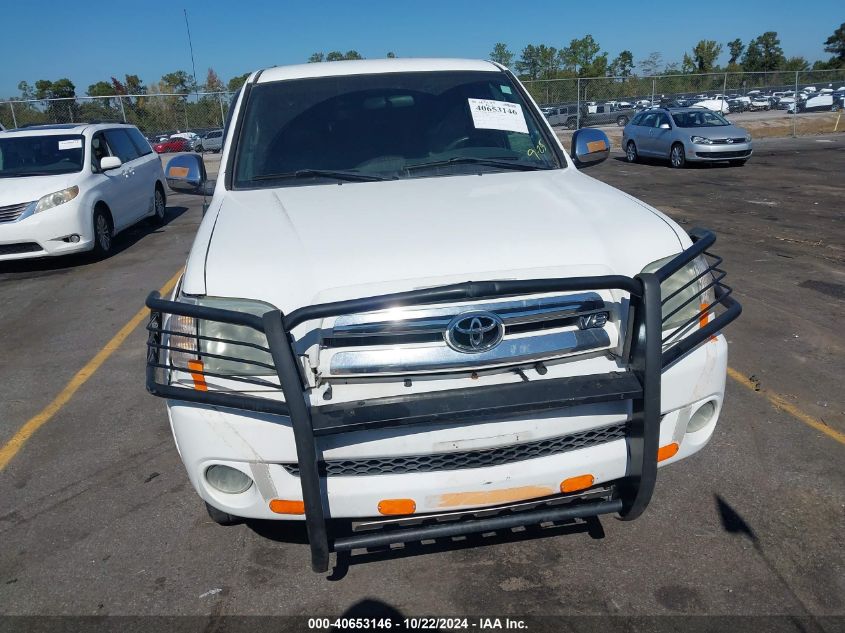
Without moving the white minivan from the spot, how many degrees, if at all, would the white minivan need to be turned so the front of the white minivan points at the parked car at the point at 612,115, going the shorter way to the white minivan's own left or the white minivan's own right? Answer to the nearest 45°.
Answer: approximately 180°

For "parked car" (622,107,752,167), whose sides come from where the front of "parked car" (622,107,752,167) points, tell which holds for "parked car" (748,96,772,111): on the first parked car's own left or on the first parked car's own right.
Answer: on the first parked car's own left

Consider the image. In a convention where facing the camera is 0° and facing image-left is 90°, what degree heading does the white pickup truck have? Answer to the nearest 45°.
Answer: approximately 0°

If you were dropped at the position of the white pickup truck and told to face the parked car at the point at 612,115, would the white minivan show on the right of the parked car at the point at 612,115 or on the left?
left

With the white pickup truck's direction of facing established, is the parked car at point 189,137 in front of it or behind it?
behind

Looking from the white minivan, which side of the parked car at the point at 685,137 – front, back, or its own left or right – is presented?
right

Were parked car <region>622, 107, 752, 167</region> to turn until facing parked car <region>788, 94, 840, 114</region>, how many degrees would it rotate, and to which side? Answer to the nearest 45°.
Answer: approximately 135° to its left

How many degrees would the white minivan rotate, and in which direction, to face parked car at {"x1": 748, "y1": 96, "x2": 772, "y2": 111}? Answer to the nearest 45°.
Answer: approximately 180°

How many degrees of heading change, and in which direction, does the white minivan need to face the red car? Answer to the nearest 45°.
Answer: approximately 135° to its right

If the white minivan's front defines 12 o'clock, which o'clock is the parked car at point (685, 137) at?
The parked car is roughly at 7 o'clock from the white minivan.
